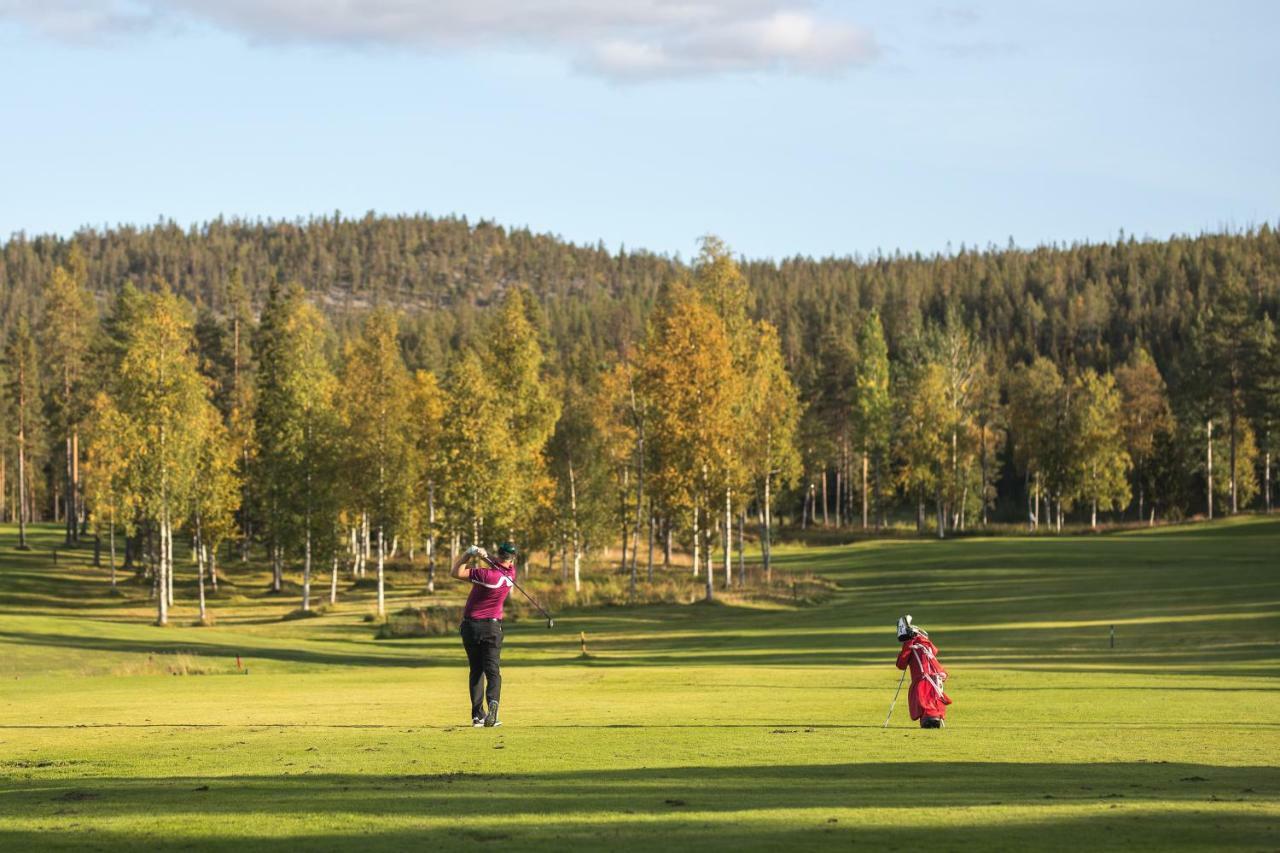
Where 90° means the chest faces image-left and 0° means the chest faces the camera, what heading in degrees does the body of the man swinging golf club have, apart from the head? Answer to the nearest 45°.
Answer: approximately 180°
